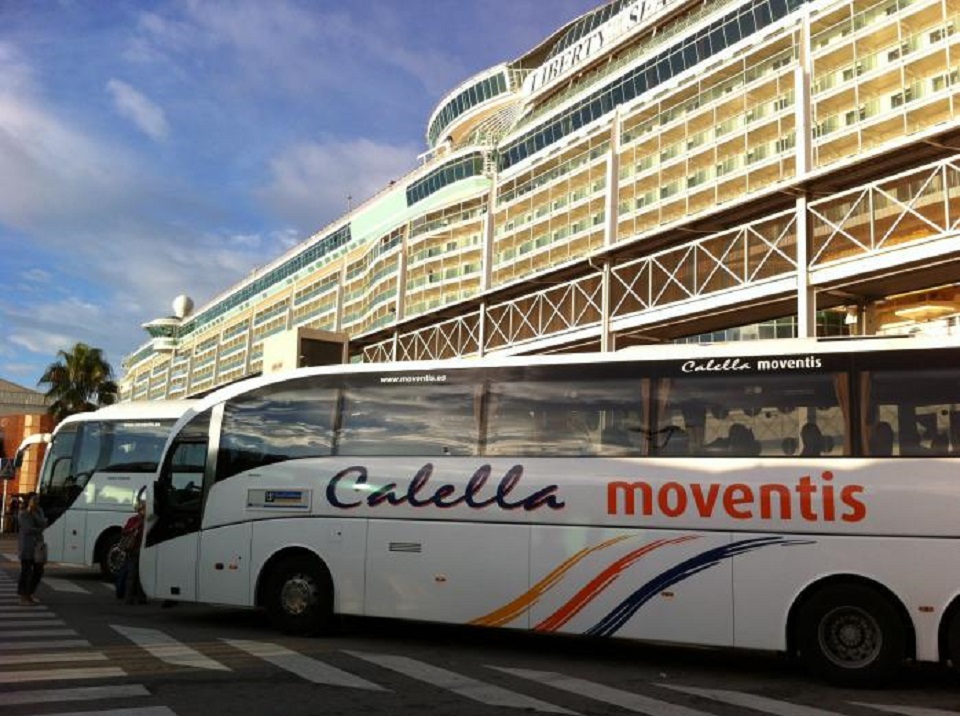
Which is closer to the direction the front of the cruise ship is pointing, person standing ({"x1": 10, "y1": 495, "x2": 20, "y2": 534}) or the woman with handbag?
the person standing

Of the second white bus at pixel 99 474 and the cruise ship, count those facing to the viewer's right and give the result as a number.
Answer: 0

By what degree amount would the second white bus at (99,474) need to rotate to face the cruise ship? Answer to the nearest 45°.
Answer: approximately 135° to its right

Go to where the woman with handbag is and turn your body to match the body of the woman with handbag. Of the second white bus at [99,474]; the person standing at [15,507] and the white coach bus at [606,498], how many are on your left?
2

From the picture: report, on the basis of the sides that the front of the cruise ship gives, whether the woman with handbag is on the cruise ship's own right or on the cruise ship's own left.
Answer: on the cruise ship's own left

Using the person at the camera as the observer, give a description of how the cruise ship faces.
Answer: facing away from the viewer and to the left of the viewer

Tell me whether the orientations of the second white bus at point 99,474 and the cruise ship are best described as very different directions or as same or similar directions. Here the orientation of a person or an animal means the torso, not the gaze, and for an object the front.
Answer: same or similar directions
